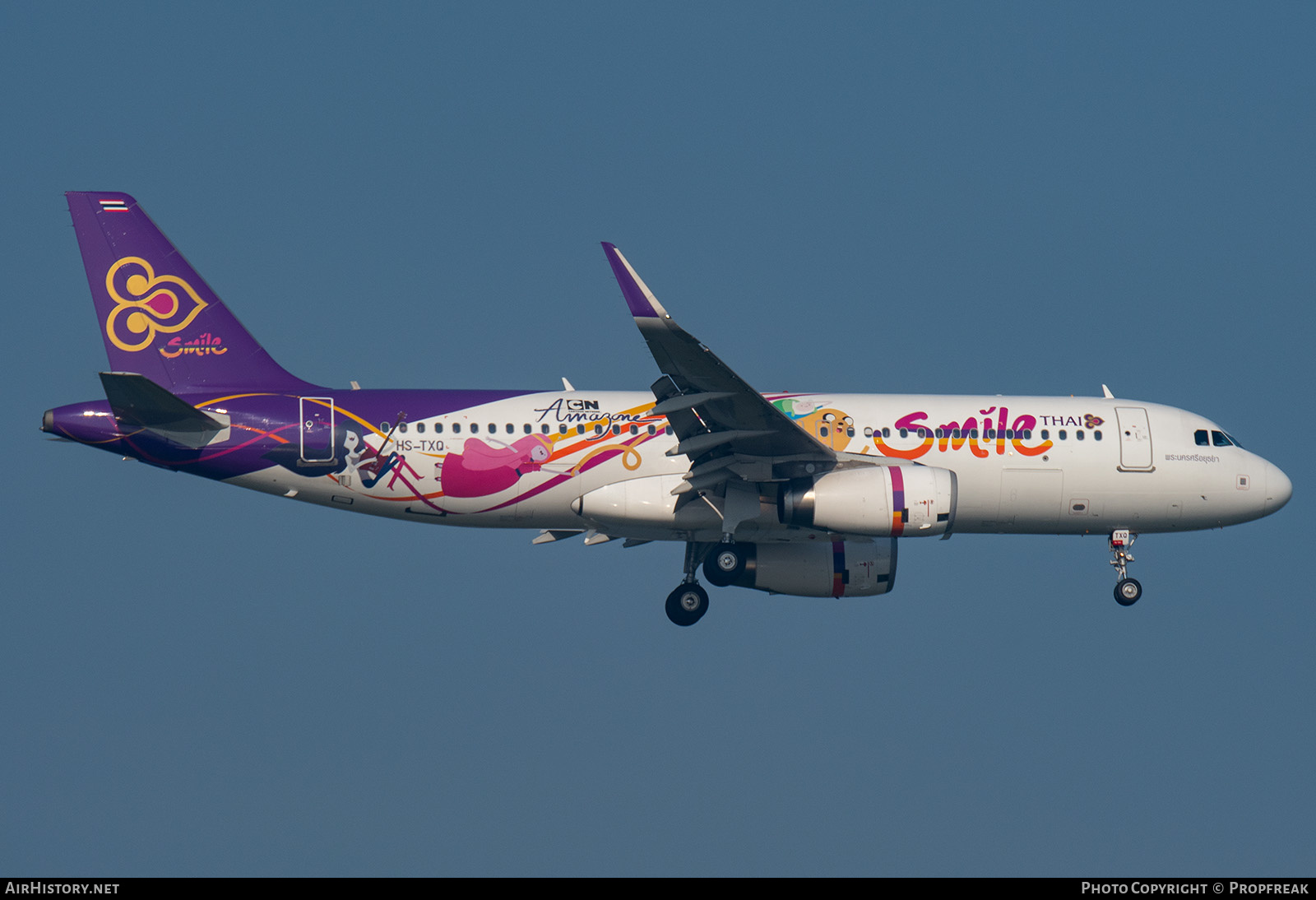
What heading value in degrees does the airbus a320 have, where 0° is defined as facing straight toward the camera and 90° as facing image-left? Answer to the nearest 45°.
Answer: approximately 270°
